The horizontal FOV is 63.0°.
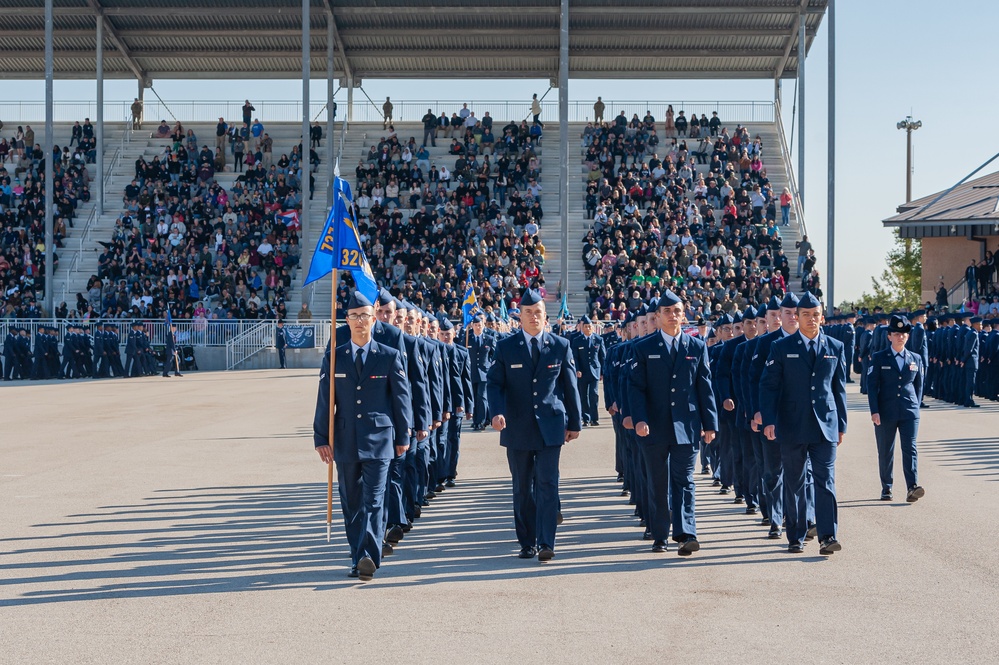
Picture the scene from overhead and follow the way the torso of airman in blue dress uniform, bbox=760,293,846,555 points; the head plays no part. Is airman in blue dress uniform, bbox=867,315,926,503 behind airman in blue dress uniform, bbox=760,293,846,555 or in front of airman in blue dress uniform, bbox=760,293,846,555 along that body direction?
behind

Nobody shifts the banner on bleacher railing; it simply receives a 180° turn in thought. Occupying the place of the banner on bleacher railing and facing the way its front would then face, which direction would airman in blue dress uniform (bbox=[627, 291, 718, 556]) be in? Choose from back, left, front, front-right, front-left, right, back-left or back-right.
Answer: back

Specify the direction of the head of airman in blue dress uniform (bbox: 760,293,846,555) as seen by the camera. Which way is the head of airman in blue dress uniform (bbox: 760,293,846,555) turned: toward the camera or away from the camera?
toward the camera

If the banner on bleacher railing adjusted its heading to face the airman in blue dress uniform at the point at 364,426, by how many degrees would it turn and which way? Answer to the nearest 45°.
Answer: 0° — it already faces them

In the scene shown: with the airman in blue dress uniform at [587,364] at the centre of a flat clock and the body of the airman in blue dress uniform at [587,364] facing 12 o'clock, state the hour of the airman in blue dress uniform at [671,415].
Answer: the airman in blue dress uniform at [671,415] is roughly at 12 o'clock from the airman in blue dress uniform at [587,364].

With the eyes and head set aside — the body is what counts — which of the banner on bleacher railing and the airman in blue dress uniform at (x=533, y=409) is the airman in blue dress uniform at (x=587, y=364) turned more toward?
the airman in blue dress uniform

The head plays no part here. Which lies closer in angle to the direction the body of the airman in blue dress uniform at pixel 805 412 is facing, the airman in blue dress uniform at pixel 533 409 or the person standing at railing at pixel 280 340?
the airman in blue dress uniform

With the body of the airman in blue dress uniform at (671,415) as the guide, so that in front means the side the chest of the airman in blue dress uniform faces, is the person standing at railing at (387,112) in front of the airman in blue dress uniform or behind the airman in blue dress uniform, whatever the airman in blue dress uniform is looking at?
behind

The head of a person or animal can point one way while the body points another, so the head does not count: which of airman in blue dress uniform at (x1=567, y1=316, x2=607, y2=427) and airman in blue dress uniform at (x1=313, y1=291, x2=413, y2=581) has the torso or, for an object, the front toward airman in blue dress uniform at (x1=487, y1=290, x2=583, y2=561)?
airman in blue dress uniform at (x1=567, y1=316, x2=607, y2=427)

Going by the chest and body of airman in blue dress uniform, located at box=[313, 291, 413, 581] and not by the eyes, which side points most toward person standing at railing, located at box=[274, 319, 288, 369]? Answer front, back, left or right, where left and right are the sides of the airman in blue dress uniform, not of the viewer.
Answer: back

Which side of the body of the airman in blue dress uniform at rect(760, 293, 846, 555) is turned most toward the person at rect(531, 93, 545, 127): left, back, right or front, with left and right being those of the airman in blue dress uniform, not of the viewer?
back

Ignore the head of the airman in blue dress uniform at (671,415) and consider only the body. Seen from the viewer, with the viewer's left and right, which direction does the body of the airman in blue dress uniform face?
facing the viewer

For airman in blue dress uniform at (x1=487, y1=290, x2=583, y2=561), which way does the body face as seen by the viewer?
toward the camera

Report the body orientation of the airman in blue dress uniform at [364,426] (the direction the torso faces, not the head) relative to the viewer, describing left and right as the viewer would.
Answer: facing the viewer
